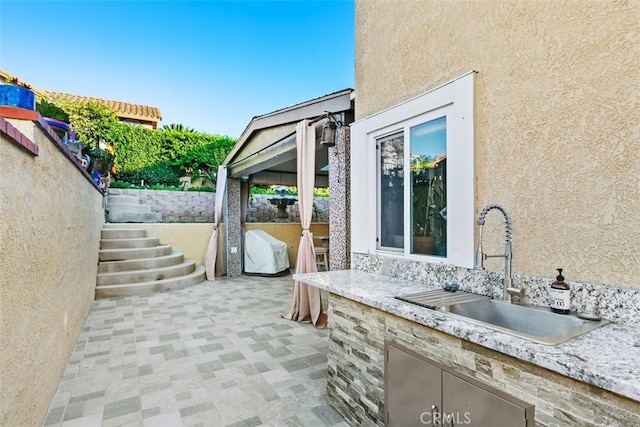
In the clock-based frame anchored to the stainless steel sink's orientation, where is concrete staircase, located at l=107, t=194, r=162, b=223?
The concrete staircase is roughly at 2 o'clock from the stainless steel sink.

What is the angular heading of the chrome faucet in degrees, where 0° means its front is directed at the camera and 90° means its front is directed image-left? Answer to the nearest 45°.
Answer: approximately 45°

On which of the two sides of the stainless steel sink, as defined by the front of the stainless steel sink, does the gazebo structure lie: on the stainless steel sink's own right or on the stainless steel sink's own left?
on the stainless steel sink's own right

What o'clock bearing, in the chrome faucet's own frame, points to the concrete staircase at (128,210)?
The concrete staircase is roughly at 2 o'clock from the chrome faucet.

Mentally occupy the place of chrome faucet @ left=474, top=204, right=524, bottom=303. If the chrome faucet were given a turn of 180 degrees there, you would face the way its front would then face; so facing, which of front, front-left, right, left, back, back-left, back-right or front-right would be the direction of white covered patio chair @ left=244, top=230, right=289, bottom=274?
left

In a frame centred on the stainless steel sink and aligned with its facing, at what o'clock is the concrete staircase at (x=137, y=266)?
The concrete staircase is roughly at 2 o'clock from the stainless steel sink.

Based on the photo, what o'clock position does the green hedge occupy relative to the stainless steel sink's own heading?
The green hedge is roughly at 2 o'clock from the stainless steel sink.
